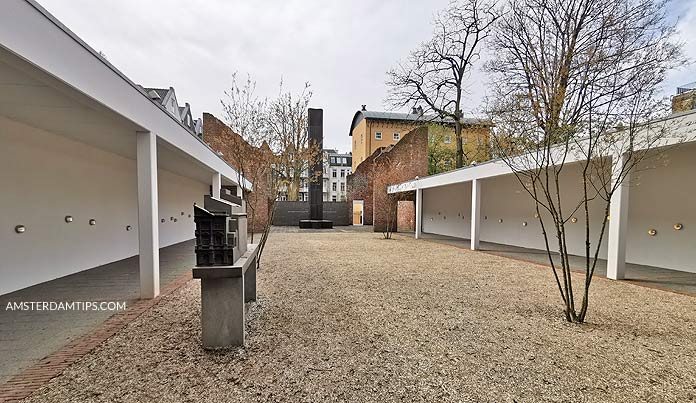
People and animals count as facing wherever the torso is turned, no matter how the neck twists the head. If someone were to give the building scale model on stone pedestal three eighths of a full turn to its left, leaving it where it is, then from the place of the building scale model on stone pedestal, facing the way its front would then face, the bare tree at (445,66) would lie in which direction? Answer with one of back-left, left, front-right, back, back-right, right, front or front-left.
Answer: front

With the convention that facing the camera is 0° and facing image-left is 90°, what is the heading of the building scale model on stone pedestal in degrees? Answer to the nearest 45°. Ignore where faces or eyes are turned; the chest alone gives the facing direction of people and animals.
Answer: approximately 0°

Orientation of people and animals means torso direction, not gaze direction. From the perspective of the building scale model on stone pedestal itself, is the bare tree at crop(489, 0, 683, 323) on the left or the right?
on its left
